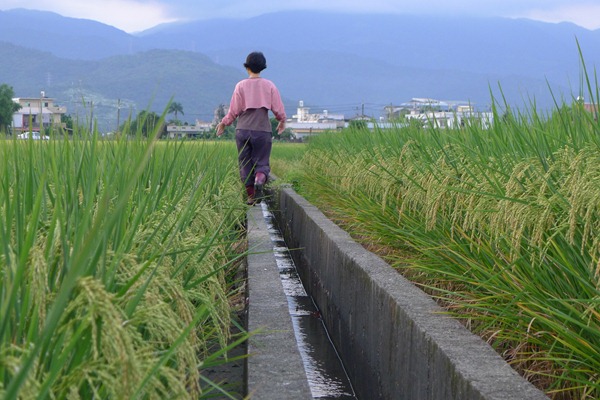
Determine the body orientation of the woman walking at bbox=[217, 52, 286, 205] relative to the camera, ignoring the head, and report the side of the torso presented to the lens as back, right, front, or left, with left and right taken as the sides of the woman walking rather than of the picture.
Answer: back
